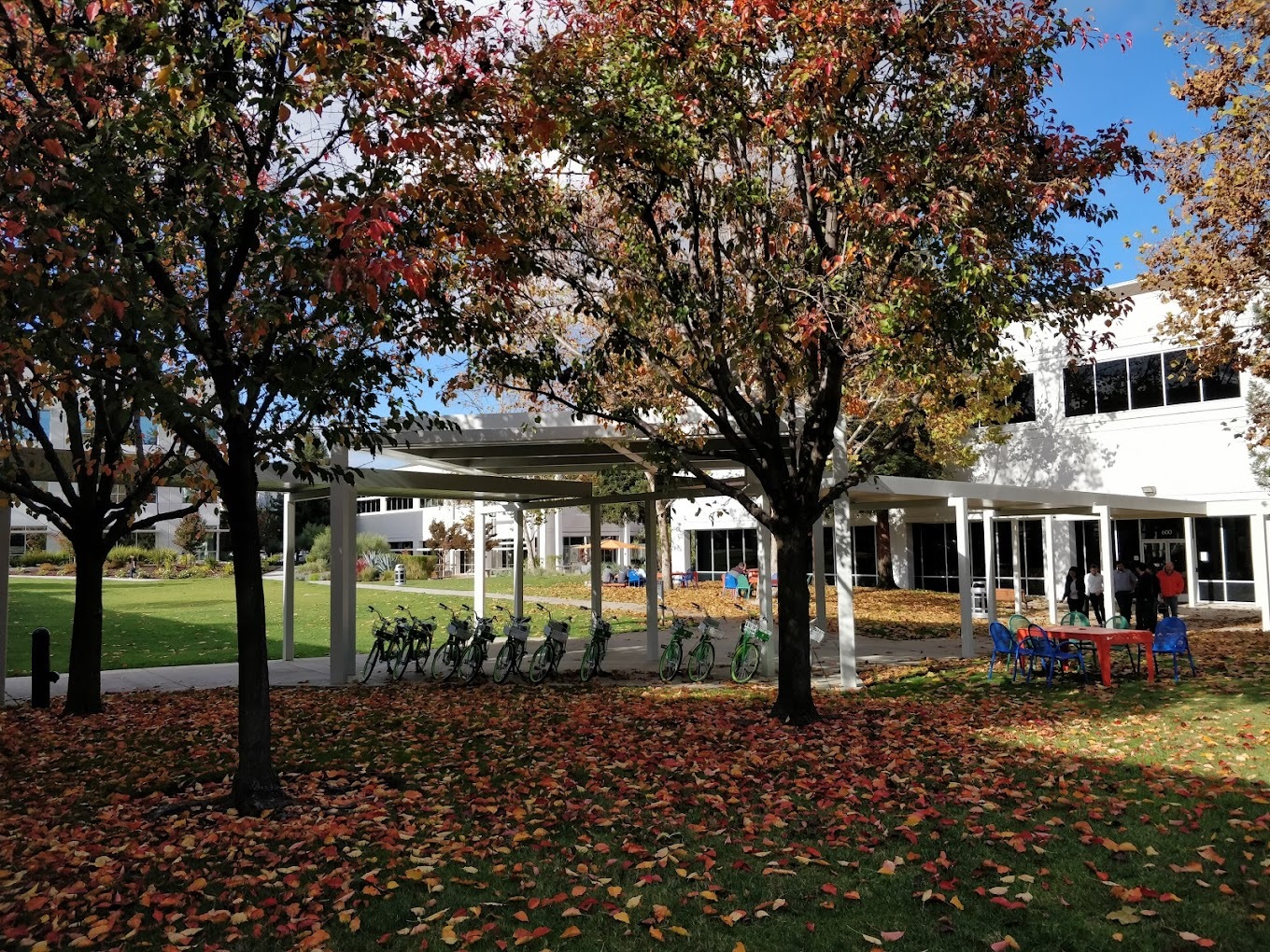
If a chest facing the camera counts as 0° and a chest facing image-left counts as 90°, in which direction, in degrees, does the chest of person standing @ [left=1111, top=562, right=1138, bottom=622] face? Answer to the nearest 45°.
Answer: approximately 0°

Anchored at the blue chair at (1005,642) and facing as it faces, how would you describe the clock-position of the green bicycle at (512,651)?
The green bicycle is roughly at 7 o'clock from the blue chair.

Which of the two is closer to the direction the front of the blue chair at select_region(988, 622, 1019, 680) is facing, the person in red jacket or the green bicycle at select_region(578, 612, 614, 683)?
the person in red jacket

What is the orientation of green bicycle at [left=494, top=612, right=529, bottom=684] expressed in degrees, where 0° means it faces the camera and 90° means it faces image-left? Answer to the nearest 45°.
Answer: approximately 45°

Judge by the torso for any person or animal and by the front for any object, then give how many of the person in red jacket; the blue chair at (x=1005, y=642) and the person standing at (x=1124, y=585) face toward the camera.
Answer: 2

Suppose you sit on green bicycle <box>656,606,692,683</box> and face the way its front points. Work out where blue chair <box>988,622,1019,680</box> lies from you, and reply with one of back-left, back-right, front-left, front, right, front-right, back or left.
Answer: back-left

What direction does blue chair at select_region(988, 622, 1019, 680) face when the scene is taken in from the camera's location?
facing away from the viewer and to the right of the viewer

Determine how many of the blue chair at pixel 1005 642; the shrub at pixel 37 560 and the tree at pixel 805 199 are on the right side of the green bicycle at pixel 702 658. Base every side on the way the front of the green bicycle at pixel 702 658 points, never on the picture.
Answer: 1

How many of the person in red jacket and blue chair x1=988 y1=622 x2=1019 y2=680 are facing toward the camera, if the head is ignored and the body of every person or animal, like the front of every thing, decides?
1
